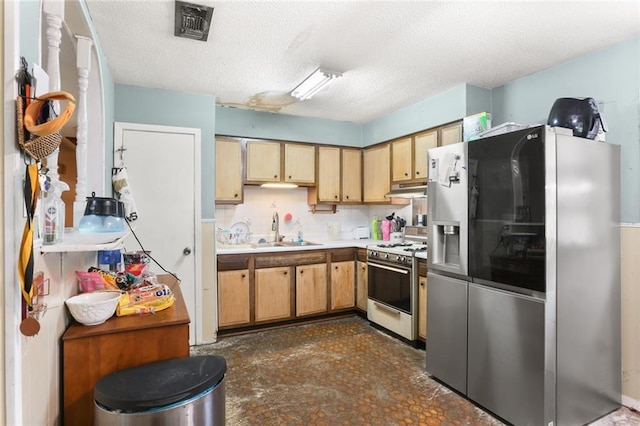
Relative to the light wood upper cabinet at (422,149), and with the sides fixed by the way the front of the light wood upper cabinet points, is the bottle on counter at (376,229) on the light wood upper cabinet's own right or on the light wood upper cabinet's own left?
on the light wood upper cabinet's own right

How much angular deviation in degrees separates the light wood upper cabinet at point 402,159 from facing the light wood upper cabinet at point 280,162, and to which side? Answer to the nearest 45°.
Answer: approximately 45° to its right

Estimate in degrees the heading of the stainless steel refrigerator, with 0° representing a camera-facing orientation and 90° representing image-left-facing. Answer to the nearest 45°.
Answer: approximately 45°

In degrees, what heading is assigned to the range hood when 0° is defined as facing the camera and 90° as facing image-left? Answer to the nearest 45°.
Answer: approximately 45°

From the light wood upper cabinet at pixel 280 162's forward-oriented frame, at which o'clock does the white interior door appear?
The white interior door is roughly at 2 o'clock from the light wood upper cabinet.

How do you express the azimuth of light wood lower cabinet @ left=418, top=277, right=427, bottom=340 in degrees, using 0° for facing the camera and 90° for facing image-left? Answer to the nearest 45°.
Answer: approximately 45°

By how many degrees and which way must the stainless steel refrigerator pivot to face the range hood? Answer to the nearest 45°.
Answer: approximately 90° to its right

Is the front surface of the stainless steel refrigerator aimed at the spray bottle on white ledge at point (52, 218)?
yes

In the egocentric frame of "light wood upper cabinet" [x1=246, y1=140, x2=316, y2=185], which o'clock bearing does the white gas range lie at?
The white gas range is roughly at 10 o'clock from the light wood upper cabinet.

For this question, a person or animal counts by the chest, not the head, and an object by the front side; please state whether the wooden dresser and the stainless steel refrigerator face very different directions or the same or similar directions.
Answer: very different directions
